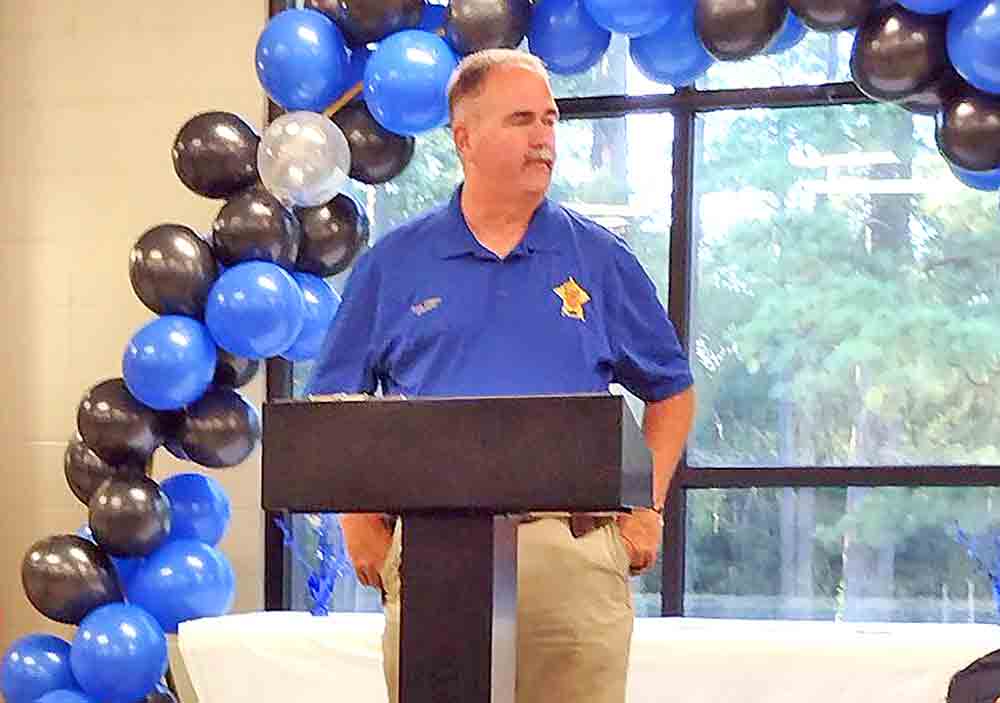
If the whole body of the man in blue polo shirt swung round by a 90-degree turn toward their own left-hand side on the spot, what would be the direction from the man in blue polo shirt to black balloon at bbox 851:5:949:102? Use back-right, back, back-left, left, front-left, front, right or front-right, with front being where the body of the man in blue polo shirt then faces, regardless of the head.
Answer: front-left

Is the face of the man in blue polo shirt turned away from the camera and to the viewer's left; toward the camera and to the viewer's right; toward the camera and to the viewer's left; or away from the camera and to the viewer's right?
toward the camera and to the viewer's right

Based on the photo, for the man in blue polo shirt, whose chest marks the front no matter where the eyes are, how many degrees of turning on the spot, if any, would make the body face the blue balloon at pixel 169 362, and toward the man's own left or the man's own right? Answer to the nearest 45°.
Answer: approximately 135° to the man's own right

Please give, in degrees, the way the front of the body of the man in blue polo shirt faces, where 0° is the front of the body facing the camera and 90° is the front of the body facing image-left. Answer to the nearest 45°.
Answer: approximately 0°

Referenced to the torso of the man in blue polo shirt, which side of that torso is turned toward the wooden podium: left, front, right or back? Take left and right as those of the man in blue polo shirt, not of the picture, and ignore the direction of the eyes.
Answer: front
